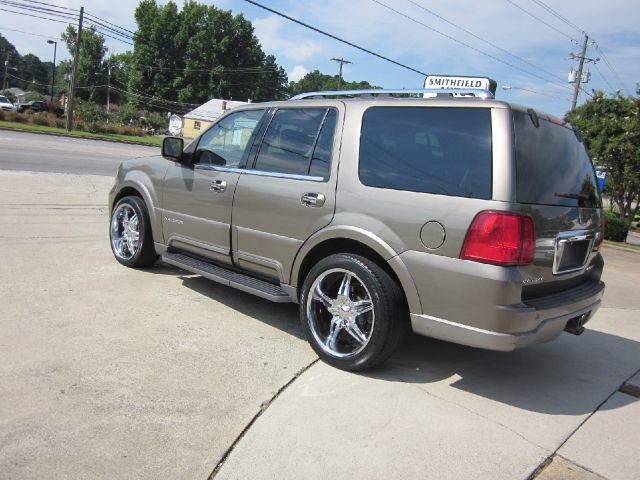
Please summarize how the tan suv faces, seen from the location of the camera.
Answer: facing away from the viewer and to the left of the viewer

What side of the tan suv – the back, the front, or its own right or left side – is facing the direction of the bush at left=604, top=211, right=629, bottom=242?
right

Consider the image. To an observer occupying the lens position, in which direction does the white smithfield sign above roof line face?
facing the viewer

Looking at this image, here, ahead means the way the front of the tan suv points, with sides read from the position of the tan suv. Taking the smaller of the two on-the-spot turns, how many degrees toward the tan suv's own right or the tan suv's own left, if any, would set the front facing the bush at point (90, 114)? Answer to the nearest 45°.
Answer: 0° — it already faces it

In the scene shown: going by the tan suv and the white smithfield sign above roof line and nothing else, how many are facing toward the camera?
1

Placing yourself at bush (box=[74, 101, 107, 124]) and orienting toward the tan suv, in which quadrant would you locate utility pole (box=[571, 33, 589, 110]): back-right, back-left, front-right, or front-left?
front-left

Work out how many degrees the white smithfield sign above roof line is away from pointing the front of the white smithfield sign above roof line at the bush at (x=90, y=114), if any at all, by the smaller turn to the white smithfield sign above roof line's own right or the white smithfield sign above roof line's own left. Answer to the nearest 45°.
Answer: approximately 135° to the white smithfield sign above roof line's own right

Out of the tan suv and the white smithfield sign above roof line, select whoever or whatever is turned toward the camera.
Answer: the white smithfield sign above roof line

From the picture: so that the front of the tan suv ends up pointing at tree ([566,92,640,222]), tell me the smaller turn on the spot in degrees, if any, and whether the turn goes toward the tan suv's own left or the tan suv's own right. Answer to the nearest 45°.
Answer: approximately 90° to the tan suv's own right

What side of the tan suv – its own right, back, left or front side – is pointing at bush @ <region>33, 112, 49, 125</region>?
front
